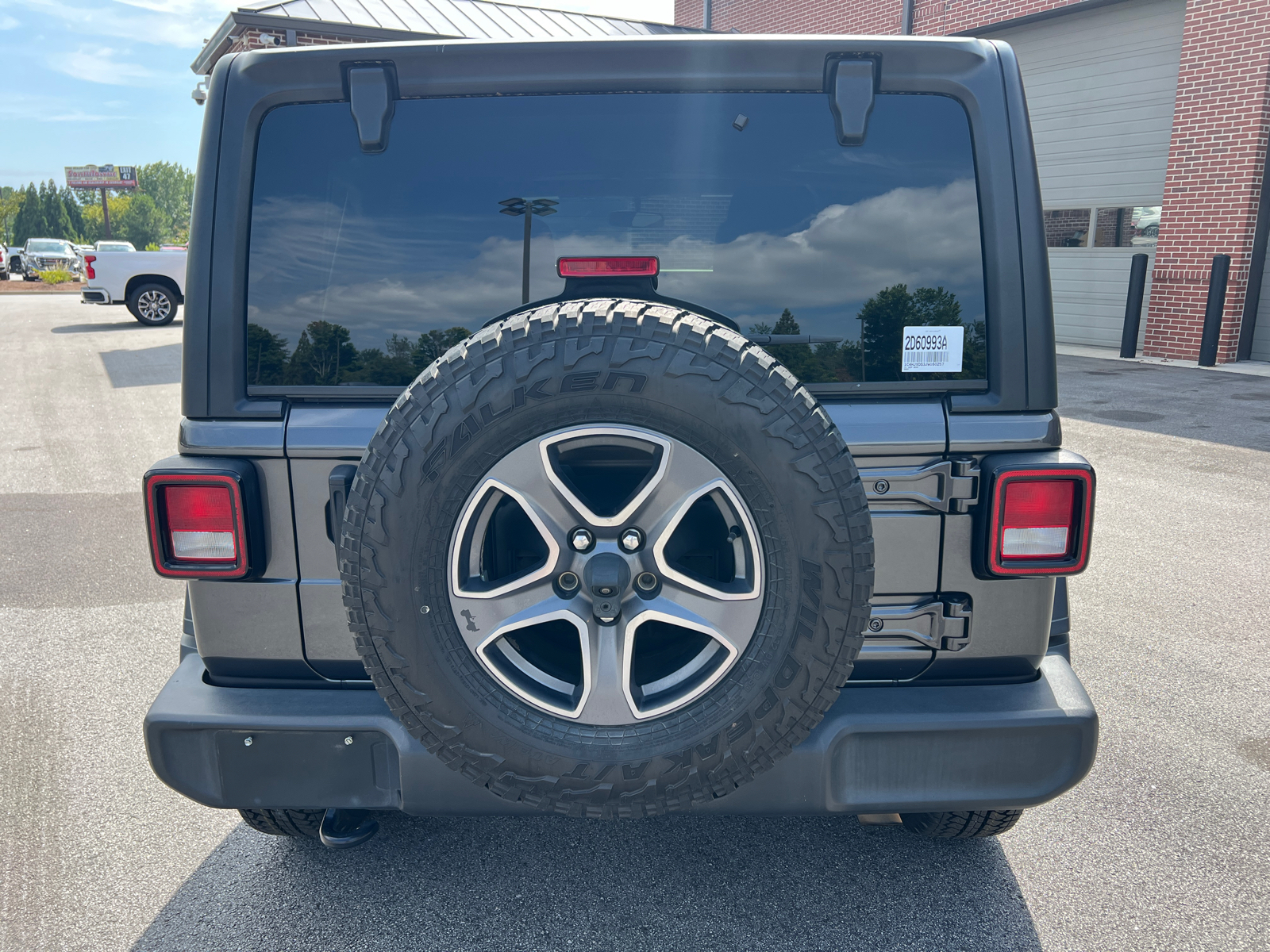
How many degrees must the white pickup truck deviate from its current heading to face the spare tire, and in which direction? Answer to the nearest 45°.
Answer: approximately 90° to its right

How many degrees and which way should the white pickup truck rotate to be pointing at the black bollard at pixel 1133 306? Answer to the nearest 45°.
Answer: approximately 45° to its right

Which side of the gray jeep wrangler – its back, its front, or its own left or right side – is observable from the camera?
back

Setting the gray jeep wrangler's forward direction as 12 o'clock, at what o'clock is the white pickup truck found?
The white pickup truck is roughly at 11 o'clock from the gray jeep wrangler.

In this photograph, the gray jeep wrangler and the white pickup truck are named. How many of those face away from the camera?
1

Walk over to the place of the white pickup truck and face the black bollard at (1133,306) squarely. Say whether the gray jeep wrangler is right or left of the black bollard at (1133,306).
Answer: right

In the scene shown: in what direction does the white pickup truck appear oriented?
to the viewer's right

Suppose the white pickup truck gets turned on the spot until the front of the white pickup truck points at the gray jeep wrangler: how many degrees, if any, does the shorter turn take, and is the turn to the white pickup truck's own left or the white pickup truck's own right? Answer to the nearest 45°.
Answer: approximately 90° to the white pickup truck's own right

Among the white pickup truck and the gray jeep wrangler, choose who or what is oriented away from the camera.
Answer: the gray jeep wrangler
